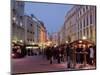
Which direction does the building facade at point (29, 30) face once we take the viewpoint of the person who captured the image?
facing the viewer and to the right of the viewer
